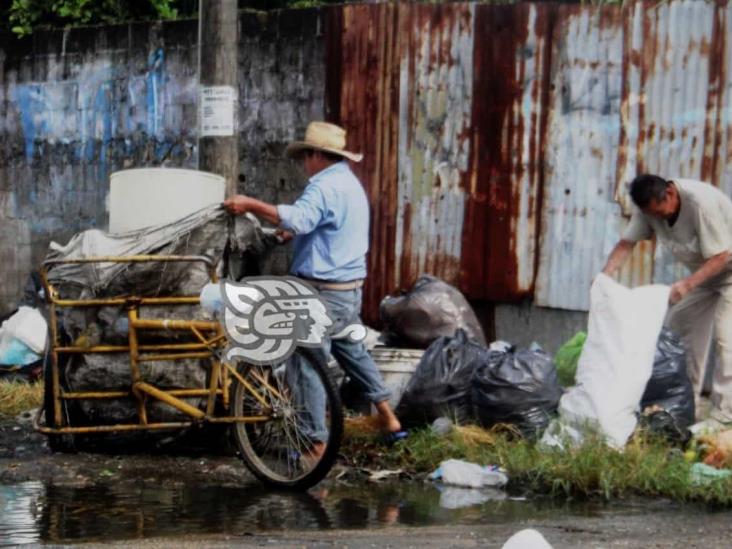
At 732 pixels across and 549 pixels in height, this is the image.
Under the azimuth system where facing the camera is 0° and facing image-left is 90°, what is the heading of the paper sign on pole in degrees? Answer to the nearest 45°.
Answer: approximately 0°

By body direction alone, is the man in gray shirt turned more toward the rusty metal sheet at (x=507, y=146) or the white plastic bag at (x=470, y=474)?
the white plastic bag

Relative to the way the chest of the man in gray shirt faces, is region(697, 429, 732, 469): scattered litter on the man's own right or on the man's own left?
on the man's own left

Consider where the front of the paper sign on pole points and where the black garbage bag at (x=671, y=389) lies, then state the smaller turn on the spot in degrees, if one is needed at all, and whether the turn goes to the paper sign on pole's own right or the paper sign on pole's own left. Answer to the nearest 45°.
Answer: approximately 45° to the paper sign on pole's own left

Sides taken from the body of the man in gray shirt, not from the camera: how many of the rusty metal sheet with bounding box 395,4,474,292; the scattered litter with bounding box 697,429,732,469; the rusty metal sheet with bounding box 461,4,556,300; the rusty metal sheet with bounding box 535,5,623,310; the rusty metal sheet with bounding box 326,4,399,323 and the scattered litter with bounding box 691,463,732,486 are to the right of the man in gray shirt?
4

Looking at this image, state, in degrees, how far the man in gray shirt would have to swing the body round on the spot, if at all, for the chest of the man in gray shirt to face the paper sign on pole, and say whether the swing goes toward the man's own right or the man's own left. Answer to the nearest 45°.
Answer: approximately 45° to the man's own right

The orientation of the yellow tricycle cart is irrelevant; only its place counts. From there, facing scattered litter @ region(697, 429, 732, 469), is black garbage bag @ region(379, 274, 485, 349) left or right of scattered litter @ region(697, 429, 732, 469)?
left

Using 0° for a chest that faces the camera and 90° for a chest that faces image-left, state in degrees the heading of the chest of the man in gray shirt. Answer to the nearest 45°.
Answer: approximately 45°

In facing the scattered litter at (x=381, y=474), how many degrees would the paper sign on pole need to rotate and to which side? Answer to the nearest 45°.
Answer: approximately 45° to its left

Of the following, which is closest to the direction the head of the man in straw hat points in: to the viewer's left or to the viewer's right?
to the viewer's left

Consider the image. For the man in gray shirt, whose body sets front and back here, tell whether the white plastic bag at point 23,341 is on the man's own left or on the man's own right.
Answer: on the man's own right

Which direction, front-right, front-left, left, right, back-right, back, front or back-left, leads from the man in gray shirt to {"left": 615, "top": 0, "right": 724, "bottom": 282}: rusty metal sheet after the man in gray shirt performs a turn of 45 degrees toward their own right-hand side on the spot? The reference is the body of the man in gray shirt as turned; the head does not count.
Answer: right

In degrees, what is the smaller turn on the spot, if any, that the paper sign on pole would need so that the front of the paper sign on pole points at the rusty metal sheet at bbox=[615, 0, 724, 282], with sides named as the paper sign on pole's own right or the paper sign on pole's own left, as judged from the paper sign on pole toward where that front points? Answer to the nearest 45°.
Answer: approximately 90° to the paper sign on pole's own left

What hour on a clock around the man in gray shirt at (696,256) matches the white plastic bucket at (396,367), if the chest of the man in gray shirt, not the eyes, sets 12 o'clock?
The white plastic bucket is roughly at 1 o'clock from the man in gray shirt.

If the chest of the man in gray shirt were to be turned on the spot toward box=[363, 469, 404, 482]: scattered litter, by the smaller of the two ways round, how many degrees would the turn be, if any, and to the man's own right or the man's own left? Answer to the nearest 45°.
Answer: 0° — they already face it

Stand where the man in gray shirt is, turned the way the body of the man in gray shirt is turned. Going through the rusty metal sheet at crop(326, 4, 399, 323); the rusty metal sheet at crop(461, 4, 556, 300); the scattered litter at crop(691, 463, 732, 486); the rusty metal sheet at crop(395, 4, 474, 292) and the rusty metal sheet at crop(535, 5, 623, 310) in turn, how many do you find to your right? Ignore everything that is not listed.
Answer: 4
